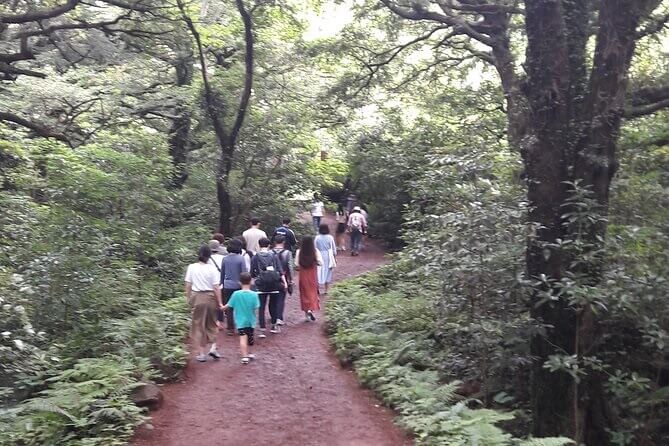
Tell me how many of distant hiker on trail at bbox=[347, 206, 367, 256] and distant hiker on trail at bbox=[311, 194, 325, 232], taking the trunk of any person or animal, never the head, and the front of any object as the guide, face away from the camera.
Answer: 2

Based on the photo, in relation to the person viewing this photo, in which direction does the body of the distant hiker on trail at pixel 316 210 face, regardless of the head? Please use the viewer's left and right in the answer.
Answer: facing away from the viewer

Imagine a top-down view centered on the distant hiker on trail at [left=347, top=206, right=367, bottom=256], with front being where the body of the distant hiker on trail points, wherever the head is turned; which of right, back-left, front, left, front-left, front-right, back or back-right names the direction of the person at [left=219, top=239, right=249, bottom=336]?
back

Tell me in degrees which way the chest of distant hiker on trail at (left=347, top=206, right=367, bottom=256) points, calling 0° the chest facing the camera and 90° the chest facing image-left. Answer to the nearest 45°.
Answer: approximately 180°

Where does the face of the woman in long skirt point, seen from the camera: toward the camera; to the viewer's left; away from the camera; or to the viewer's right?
away from the camera

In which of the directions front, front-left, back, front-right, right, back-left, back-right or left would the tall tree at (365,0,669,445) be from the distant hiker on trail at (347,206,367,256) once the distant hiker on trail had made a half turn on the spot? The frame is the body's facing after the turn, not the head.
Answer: front

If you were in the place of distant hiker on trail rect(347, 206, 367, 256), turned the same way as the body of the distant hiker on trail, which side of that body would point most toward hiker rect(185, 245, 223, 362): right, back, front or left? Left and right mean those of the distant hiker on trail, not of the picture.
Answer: back

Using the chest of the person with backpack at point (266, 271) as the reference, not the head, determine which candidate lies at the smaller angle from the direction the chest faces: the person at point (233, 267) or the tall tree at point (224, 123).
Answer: the tall tree

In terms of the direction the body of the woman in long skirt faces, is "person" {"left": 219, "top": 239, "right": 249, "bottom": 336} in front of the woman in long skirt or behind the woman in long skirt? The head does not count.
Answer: behind

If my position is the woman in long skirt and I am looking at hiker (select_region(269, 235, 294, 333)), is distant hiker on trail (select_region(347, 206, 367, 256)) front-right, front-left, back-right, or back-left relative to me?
back-right

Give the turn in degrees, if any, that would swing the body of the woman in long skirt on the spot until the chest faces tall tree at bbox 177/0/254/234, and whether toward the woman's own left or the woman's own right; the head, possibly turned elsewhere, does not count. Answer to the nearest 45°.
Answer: approximately 45° to the woman's own left

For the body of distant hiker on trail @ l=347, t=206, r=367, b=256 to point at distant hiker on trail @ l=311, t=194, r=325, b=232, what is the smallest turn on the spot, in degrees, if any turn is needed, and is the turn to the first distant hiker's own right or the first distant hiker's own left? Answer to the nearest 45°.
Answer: approximately 45° to the first distant hiker's own left

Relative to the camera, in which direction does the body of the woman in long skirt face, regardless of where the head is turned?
away from the camera
